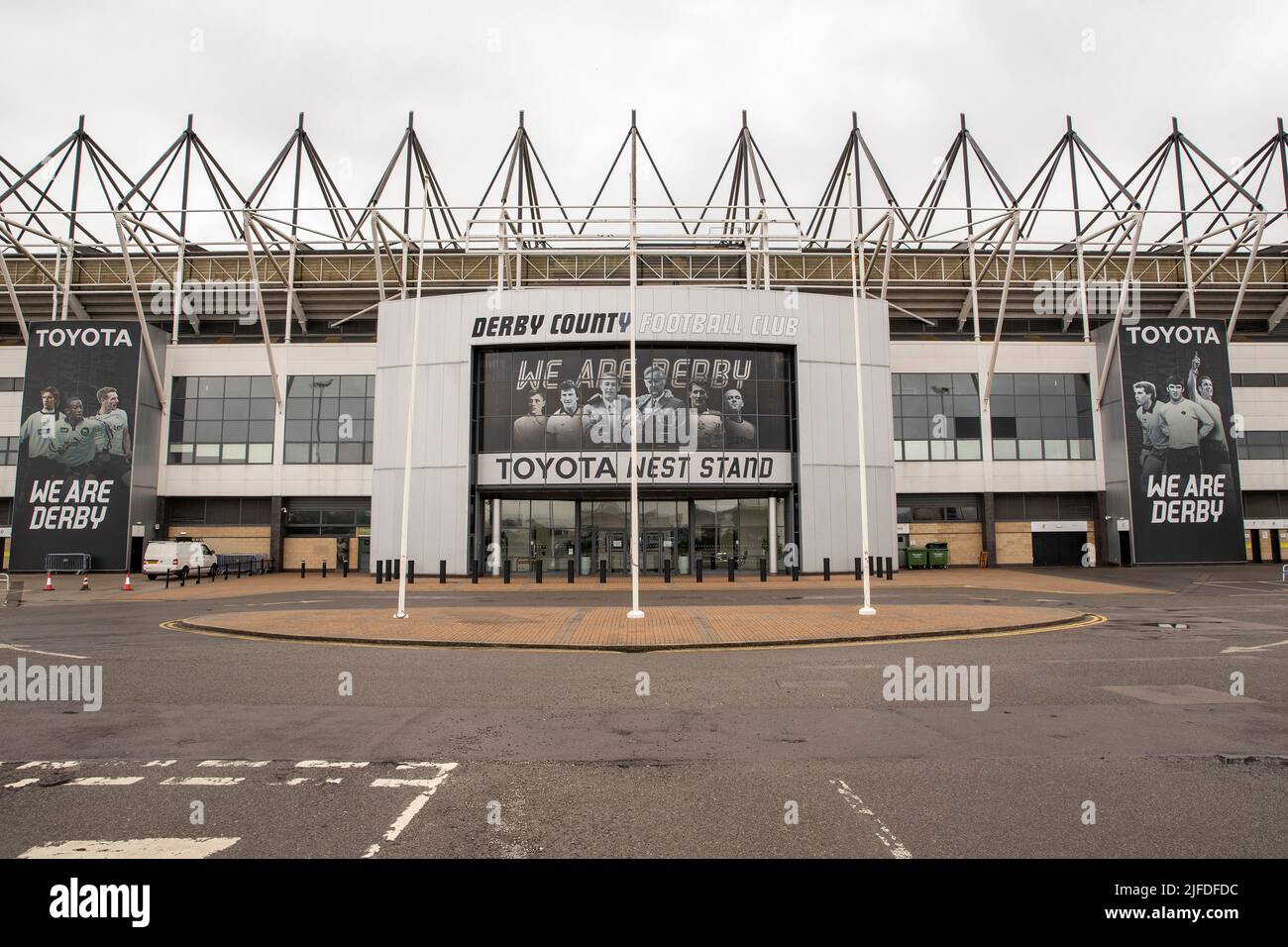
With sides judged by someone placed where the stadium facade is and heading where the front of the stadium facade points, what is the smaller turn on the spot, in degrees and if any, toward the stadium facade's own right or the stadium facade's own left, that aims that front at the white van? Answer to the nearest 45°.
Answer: approximately 90° to the stadium facade's own right

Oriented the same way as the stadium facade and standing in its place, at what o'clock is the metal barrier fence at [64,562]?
The metal barrier fence is roughly at 3 o'clock from the stadium facade.

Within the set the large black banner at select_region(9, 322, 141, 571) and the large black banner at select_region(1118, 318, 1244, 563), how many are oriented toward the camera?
2

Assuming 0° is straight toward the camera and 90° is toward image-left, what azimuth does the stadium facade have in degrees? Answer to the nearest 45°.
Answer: approximately 0°

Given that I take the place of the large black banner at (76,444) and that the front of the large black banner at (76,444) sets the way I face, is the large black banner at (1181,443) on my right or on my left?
on my left

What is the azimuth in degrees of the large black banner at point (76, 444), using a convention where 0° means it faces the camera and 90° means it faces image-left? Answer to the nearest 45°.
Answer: approximately 0°
